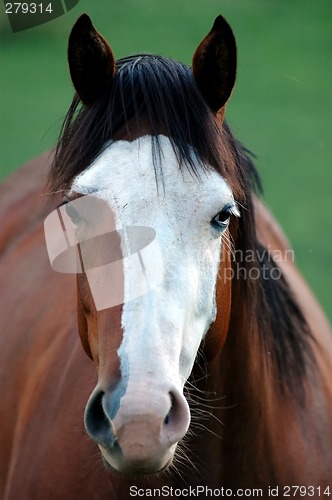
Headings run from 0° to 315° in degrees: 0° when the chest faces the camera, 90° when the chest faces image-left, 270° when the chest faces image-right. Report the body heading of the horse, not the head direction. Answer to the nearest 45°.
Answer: approximately 0°
